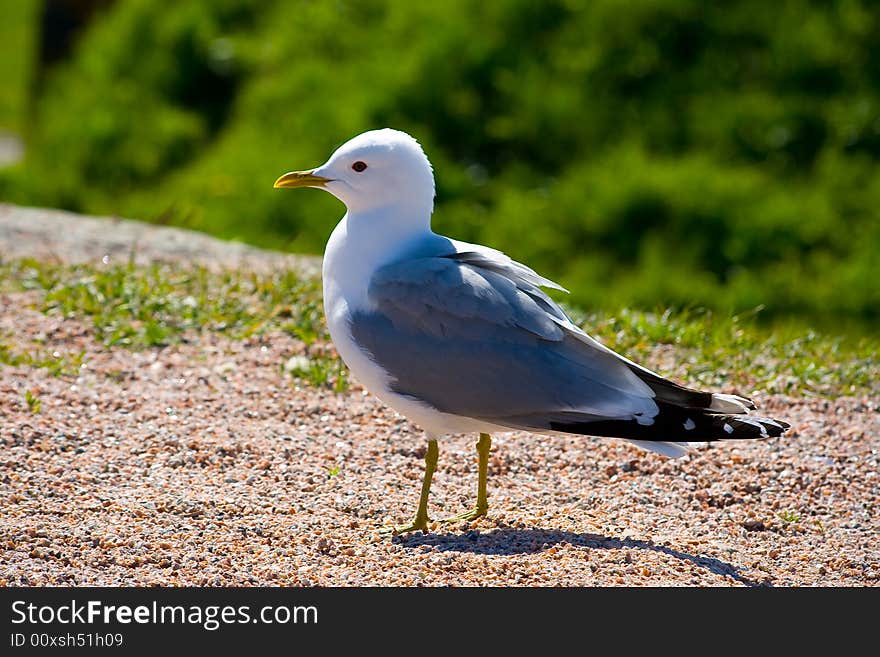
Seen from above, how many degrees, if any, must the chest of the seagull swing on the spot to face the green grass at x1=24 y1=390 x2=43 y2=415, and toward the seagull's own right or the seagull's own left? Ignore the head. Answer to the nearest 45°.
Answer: approximately 45° to the seagull's own right

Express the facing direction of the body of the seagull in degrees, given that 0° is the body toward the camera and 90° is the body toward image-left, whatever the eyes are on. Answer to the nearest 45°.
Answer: approximately 90°
